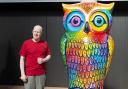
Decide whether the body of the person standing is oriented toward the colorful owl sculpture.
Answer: no

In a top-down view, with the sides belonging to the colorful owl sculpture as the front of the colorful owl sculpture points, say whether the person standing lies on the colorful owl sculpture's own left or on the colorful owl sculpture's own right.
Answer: on the colorful owl sculpture's own right

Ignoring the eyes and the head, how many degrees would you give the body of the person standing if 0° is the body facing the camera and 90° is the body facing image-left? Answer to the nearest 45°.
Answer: approximately 0°

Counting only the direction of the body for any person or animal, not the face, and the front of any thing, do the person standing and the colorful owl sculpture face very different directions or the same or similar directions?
same or similar directions

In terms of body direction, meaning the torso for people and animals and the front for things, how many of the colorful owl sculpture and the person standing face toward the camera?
2

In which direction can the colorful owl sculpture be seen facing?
toward the camera
